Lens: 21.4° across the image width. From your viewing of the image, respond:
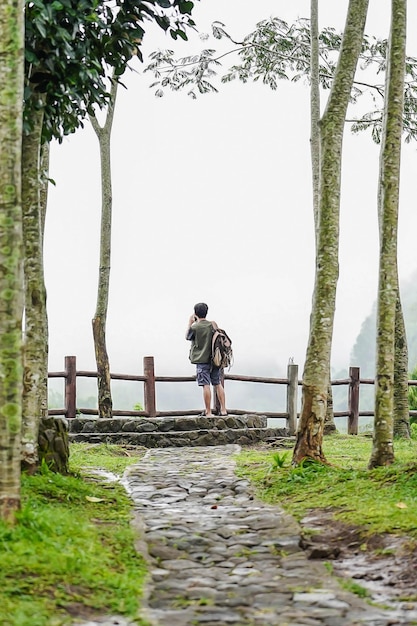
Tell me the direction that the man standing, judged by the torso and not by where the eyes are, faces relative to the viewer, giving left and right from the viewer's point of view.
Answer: facing away from the viewer and to the left of the viewer

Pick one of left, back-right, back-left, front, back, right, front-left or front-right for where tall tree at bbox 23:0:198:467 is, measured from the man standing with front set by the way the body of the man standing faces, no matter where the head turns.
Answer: back-left

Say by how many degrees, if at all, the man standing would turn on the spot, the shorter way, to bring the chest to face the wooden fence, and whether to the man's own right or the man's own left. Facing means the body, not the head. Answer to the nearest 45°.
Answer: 0° — they already face it

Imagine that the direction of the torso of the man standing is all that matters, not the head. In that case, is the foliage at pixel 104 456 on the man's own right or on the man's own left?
on the man's own left

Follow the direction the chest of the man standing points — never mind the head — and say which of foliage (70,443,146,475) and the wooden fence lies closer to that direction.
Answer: the wooden fence
